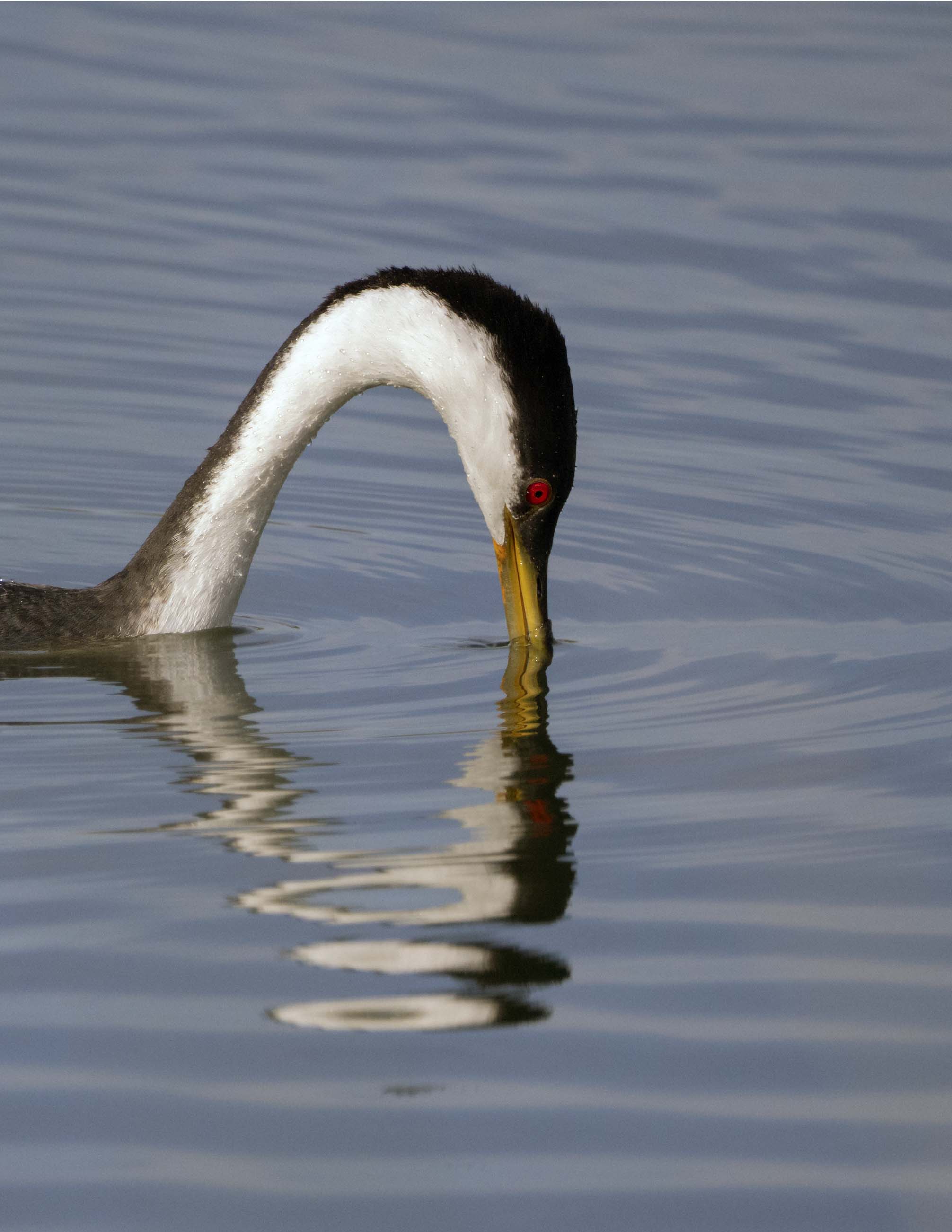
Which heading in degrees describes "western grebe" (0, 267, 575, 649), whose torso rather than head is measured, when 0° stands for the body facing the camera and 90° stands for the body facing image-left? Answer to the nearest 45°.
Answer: approximately 270°
